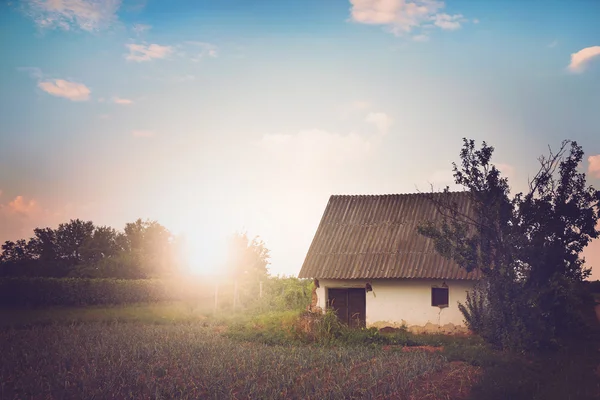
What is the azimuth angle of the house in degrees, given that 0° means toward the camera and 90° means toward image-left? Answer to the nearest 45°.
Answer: approximately 0°

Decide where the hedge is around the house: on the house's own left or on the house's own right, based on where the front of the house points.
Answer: on the house's own right

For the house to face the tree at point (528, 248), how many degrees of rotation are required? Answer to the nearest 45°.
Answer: approximately 45° to its left

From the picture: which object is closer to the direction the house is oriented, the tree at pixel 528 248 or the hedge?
the tree
